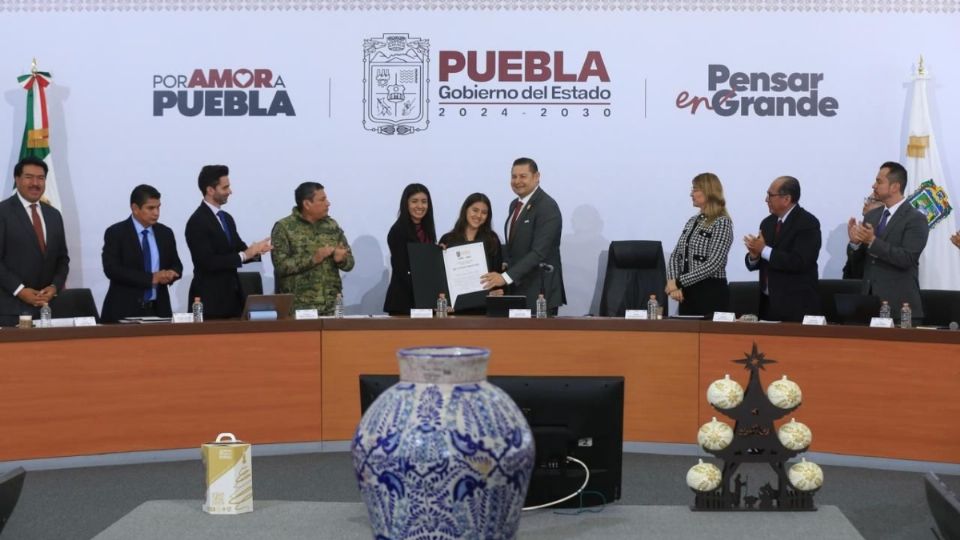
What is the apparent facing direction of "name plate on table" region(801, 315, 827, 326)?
toward the camera

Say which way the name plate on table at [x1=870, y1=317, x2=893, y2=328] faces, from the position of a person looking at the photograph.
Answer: facing the viewer

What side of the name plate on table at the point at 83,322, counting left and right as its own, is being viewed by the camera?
front

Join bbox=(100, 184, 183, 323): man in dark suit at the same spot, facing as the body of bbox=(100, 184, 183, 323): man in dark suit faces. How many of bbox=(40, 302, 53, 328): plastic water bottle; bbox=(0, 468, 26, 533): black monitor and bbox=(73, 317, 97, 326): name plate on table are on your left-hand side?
0

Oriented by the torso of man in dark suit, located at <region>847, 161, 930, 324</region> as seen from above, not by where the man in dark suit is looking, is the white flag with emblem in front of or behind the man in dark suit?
behind

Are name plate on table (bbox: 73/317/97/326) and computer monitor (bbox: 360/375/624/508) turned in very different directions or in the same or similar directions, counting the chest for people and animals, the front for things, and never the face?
very different directions

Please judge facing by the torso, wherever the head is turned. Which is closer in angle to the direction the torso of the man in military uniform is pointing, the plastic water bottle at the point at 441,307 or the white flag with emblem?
the plastic water bottle

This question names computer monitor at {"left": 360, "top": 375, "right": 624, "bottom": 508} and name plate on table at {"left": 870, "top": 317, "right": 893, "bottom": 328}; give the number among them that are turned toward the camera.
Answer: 1

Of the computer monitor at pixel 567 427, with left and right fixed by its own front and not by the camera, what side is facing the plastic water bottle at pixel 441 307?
front

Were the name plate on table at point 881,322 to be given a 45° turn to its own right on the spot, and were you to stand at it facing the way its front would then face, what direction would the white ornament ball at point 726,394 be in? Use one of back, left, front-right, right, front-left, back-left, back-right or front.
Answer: front-left

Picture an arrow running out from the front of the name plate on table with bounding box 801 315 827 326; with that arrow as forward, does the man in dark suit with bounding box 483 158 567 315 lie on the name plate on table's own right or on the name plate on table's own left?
on the name plate on table's own right

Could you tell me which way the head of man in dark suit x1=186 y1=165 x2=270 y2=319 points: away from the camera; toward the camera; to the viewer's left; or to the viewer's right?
to the viewer's right

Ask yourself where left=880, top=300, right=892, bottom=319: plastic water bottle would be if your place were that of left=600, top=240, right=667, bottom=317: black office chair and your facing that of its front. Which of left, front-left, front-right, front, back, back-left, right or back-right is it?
front-left

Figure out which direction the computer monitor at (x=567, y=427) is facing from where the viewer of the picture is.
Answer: facing away from the viewer

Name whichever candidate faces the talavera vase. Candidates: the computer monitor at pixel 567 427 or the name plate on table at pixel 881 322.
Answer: the name plate on table

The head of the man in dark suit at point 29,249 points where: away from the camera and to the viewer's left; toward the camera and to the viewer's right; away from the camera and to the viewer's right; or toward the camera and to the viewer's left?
toward the camera and to the viewer's right

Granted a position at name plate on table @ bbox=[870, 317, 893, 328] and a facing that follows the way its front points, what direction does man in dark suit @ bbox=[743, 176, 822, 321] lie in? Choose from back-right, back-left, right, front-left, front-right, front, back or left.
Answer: back-right

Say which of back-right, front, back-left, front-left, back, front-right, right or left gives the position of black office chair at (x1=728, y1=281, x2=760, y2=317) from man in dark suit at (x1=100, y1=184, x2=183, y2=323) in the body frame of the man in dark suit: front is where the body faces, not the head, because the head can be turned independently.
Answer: front-left

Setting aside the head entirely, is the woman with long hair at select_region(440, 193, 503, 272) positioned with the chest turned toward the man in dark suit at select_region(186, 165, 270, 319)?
no

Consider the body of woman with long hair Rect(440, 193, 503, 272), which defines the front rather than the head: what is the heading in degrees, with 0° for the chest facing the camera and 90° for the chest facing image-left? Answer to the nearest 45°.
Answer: approximately 0°

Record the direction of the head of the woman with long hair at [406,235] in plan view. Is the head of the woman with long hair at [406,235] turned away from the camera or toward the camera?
toward the camera

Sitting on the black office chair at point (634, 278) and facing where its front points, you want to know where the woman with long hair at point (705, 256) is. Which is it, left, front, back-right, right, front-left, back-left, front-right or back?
front-left
